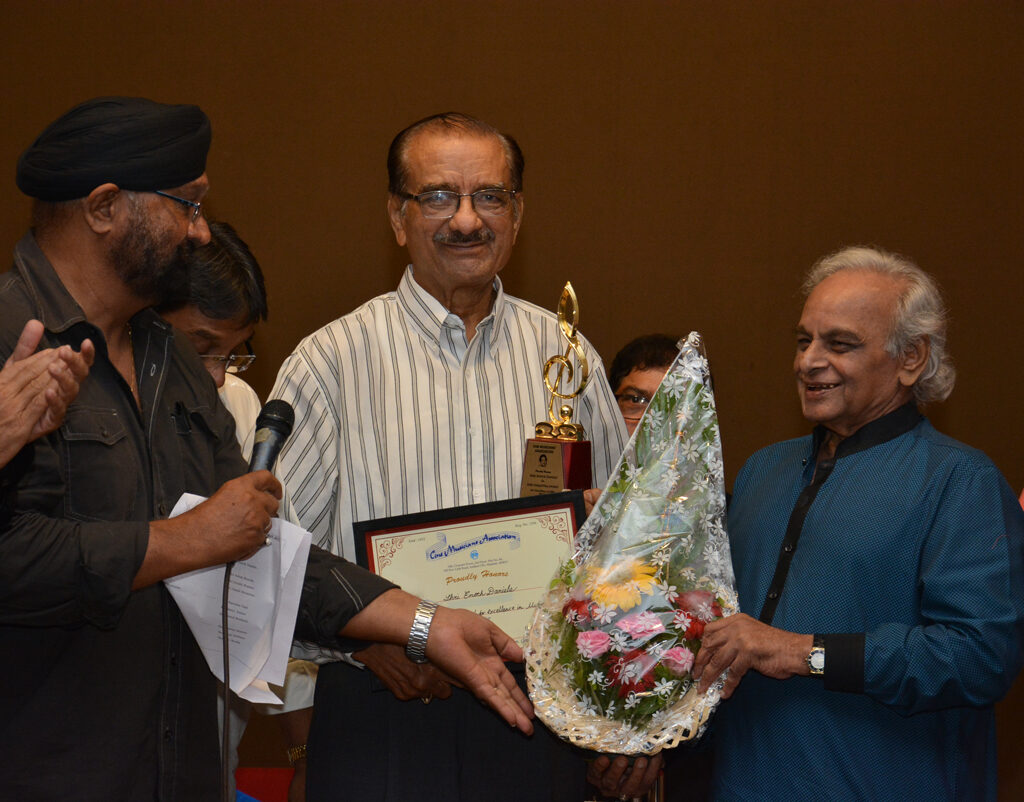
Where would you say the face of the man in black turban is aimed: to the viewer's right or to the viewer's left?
to the viewer's right

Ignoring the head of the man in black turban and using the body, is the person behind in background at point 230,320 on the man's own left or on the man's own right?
on the man's own left

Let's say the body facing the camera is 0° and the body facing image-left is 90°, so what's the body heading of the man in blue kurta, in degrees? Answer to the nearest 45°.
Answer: approximately 45°

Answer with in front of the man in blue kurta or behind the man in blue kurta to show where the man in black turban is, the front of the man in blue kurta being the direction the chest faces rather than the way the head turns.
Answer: in front

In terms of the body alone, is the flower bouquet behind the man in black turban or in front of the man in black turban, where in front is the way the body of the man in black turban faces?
in front

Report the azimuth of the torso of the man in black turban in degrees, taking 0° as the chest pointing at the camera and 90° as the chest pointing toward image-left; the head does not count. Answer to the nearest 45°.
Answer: approximately 315°

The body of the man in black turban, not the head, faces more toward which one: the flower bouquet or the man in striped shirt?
the flower bouquet
